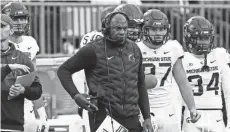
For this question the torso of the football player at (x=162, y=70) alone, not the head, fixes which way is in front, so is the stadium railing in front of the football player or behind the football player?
behind

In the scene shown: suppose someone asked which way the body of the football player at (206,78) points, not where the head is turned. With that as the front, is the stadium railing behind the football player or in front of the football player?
behind

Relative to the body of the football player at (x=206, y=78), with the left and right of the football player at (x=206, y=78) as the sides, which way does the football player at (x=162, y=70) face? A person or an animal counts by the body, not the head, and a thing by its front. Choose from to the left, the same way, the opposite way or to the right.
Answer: the same way

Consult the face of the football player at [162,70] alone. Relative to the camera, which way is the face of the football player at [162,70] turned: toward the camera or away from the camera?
toward the camera

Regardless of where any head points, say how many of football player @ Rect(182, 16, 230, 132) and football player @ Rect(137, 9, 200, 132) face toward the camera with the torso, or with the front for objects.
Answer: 2

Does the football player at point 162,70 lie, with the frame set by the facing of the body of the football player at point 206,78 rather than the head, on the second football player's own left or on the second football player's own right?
on the second football player's own right

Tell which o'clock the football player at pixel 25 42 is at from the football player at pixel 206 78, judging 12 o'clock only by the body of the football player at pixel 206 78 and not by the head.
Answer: the football player at pixel 25 42 is roughly at 3 o'clock from the football player at pixel 206 78.

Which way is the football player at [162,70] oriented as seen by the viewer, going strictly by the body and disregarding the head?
toward the camera

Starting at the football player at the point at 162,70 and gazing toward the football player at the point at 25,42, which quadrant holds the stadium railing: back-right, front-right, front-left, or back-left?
front-right

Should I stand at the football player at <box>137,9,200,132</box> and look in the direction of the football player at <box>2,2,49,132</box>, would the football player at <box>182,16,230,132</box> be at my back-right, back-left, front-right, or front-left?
back-right

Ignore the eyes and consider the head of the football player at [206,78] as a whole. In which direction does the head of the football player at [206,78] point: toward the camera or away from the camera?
toward the camera

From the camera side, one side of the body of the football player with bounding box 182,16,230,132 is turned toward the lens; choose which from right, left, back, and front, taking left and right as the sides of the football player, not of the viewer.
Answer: front

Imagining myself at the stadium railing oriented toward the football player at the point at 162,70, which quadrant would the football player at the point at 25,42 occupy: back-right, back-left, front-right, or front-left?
front-right

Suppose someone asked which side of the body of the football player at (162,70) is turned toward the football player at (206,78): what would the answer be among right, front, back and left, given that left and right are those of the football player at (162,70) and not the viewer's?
left

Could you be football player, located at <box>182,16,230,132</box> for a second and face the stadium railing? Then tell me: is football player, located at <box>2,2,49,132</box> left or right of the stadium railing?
left
